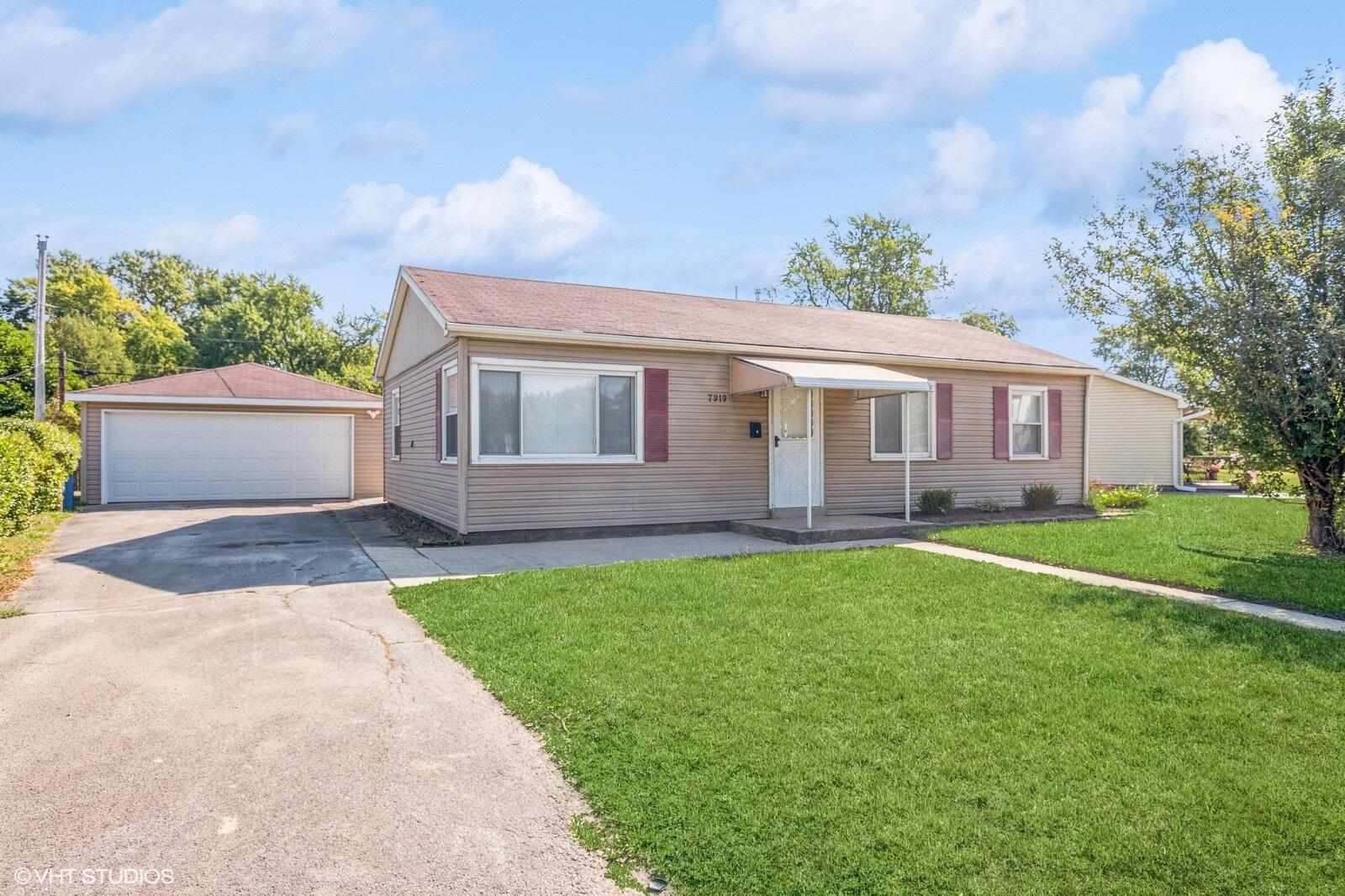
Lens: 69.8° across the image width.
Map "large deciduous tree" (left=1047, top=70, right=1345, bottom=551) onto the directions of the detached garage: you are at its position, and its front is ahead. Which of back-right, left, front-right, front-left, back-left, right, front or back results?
front-left

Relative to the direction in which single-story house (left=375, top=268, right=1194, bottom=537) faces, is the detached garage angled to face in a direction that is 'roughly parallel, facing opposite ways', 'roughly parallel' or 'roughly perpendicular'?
roughly parallel

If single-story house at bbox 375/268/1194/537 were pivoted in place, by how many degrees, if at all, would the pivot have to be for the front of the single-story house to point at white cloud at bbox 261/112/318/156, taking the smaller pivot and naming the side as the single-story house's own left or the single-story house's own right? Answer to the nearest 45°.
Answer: approximately 135° to the single-story house's own right

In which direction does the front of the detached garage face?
toward the camera

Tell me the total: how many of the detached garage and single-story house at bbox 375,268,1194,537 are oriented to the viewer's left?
0

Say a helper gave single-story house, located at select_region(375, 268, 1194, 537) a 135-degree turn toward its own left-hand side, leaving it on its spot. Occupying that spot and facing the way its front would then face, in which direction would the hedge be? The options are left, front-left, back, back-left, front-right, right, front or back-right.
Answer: left

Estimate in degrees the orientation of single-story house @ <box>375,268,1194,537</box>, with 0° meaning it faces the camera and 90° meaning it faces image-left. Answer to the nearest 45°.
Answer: approximately 315°

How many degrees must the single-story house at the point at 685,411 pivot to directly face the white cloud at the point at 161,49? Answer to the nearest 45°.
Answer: approximately 135° to its right

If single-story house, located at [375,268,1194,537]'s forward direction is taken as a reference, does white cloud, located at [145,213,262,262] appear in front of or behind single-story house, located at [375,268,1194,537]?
behind
